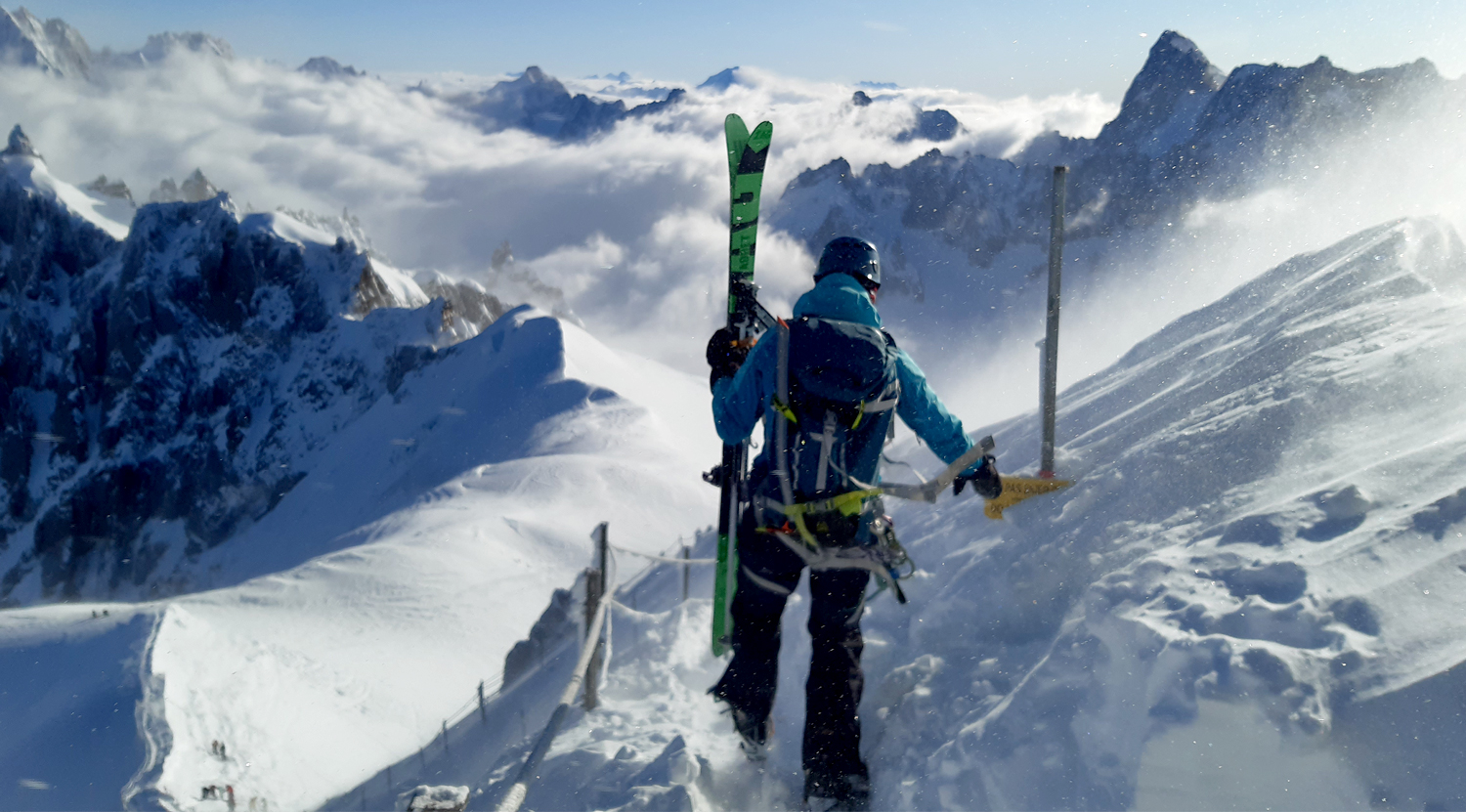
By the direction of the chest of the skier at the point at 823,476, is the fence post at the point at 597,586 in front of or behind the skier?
in front

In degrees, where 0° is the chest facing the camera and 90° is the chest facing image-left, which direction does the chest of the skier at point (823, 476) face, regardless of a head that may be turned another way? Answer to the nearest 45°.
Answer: approximately 180°

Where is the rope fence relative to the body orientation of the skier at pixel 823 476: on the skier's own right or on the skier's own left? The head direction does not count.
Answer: on the skier's own left

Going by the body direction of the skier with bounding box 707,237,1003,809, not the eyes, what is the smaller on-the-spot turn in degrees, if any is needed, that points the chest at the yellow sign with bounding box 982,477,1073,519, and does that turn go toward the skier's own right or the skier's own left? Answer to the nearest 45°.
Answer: approximately 45° to the skier's own right
